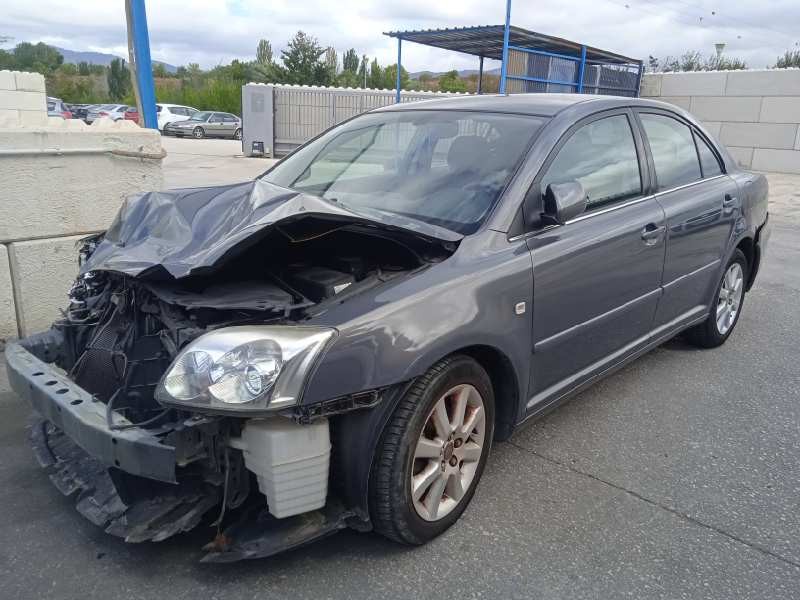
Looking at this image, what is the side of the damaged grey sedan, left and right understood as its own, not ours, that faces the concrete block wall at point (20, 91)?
right

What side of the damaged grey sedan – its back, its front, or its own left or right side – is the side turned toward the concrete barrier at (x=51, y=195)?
right

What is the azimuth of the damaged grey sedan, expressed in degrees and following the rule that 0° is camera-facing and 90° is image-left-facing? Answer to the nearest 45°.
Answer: approximately 45°

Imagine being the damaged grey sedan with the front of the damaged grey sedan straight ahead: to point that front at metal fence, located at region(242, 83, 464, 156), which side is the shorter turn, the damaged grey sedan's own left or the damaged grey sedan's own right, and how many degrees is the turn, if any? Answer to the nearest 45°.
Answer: approximately 135° to the damaged grey sedan's own right

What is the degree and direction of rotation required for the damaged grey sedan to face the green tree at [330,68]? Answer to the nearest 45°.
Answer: approximately 135° to its right

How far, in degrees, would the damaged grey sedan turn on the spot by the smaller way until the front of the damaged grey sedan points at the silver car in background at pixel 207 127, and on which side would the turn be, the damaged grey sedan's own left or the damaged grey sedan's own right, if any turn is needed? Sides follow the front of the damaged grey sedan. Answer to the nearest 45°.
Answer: approximately 135° to the damaged grey sedan's own right

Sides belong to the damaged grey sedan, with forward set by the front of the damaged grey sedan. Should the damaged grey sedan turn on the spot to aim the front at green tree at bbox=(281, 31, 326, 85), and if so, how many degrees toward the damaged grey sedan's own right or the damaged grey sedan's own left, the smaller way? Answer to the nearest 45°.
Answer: approximately 135° to the damaged grey sedan's own right

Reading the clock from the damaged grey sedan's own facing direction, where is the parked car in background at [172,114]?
The parked car in background is roughly at 4 o'clock from the damaged grey sedan.

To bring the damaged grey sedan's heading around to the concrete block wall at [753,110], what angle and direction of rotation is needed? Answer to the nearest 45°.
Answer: approximately 180°

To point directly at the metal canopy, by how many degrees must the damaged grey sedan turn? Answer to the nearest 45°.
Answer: approximately 135° to its right
